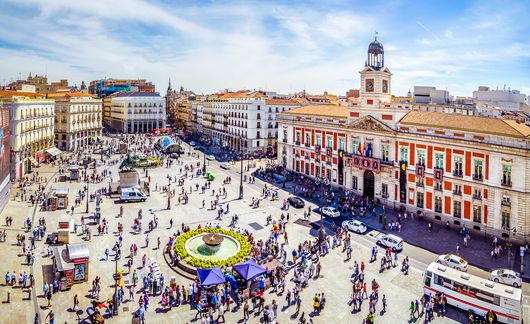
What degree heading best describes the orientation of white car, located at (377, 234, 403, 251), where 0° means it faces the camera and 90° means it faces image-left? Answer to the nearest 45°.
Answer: approximately 135°

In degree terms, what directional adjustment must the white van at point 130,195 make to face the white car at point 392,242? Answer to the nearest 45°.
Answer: approximately 45° to its right

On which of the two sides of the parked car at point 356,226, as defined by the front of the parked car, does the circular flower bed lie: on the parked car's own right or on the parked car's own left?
on the parked car's own left

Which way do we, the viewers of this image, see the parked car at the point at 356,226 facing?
facing away from the viewer and to the left of the viewer

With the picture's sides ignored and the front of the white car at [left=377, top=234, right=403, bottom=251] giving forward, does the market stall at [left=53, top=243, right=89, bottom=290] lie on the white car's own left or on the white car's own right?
on the white car's own left

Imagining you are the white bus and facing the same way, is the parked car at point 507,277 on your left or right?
on your right

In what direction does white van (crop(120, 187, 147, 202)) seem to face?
to the viewer's right
